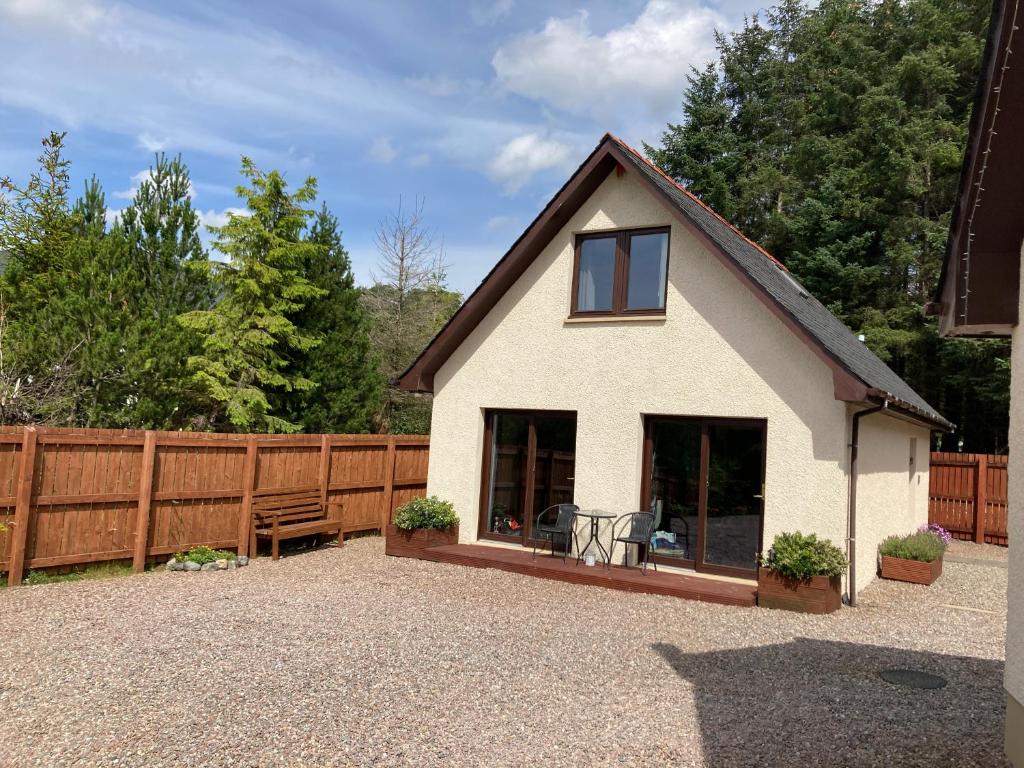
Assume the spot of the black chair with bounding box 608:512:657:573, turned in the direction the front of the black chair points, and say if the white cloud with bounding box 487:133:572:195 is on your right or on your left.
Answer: on your right

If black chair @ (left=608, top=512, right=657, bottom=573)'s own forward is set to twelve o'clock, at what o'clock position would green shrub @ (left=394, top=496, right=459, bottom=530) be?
The green shrub is roughly at 2 o'clock from the black chair.

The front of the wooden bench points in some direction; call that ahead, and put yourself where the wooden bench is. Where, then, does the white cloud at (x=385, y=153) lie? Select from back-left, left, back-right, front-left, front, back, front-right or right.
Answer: back-left

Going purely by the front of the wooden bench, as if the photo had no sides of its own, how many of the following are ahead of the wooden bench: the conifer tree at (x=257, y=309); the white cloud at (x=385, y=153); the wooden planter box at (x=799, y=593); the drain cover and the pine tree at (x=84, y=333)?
2

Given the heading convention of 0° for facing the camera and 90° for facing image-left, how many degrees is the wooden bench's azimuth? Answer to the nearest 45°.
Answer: approximately 315°
